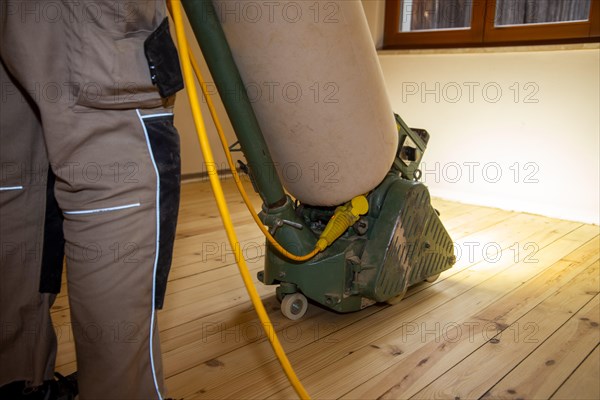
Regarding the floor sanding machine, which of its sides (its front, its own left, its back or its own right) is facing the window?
front

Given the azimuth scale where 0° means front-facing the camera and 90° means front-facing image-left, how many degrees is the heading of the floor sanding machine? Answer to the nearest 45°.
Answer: approximately 225°
